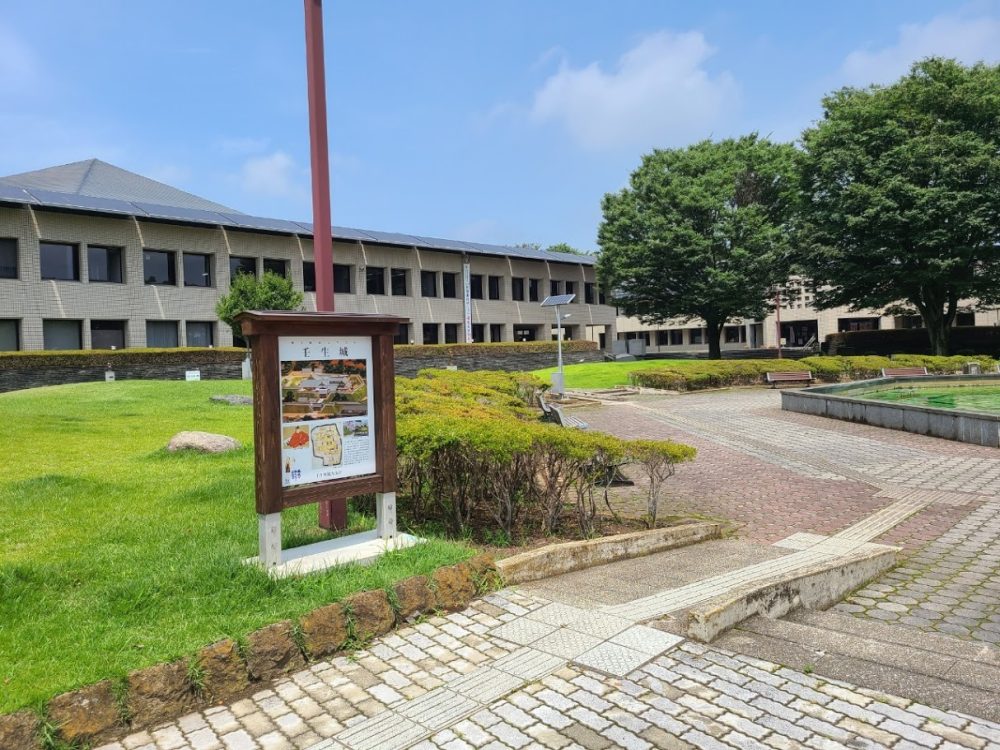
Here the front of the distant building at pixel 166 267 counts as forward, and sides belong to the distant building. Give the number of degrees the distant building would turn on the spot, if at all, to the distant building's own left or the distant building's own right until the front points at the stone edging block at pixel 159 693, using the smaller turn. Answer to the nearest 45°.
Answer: approximately 45° to the distant building's own right

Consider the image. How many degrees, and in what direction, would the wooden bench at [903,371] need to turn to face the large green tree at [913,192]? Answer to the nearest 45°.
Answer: approximately 180°

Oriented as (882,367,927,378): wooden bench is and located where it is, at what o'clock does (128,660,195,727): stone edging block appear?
The stone edging block is roughly at 12 o'clock from the wooden bench.

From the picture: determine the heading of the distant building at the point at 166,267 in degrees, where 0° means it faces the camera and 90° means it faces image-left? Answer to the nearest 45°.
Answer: approximately 315°

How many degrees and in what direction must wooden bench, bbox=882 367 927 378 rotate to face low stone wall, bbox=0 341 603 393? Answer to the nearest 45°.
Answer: approximately 45° to its right

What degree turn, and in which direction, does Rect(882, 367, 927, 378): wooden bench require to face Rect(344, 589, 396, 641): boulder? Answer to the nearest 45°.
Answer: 0° — it already faces it
